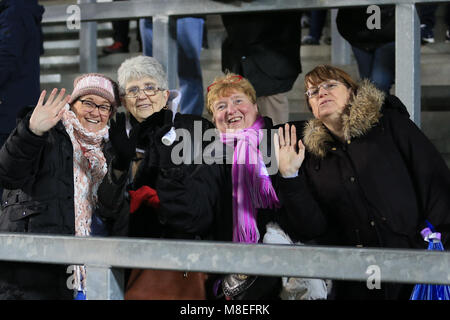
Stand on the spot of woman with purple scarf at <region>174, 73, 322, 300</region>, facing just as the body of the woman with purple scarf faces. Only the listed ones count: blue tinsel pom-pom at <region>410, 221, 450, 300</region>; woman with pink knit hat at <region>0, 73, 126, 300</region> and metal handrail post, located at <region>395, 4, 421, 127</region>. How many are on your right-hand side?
1

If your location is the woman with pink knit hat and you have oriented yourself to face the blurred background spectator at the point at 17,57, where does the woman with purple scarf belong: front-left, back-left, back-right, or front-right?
back-right

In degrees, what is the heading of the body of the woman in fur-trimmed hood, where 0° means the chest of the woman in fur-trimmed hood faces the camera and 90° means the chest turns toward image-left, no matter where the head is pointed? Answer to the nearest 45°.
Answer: approximately 45°

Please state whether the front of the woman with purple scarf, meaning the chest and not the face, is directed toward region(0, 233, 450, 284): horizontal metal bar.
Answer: yes

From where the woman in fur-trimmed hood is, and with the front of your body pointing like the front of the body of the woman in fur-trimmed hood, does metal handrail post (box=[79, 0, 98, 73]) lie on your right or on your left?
on your right

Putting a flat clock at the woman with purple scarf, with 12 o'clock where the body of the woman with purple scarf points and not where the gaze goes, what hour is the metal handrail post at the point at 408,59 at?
The metal handrail post is roughly at 8 o'clock from the woman with purple scarf.

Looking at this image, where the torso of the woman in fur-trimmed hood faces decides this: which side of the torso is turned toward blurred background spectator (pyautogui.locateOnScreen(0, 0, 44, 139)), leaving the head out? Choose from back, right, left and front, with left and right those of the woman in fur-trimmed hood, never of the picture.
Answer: right

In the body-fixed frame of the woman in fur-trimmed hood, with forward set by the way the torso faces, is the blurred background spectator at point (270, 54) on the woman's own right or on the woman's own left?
on the woman's own right
